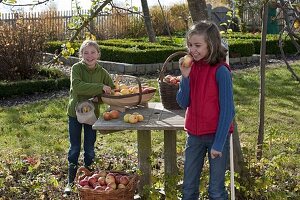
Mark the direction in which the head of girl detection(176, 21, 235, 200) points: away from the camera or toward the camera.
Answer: toward the camera

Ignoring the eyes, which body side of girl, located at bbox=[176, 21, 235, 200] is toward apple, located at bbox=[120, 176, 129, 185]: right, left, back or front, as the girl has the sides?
right

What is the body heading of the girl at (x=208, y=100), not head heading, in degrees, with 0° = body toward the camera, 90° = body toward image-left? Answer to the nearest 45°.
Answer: approximately 45°

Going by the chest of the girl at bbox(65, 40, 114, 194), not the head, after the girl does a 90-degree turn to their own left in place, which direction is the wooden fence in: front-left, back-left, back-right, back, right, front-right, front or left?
front-left

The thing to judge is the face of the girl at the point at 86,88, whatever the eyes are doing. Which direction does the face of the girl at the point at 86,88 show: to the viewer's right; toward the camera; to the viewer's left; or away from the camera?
toward the camera

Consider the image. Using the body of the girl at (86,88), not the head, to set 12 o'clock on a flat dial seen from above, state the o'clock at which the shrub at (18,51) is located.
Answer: The shrub is roughly at 7 o'clock from the girl.

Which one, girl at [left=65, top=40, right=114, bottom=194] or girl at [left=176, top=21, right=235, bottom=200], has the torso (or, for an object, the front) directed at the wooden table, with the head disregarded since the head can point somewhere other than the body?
girl at [left=65, top=40, right=114, bottom=194]

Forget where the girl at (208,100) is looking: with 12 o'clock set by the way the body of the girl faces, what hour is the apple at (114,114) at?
The apple is roughly at 3 o'clock from the girl.

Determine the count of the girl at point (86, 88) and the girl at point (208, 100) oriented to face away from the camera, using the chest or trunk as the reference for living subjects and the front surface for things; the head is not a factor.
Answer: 0

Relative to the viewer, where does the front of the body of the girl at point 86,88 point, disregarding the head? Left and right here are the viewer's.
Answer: facing the viewer and to the right of the viewer
